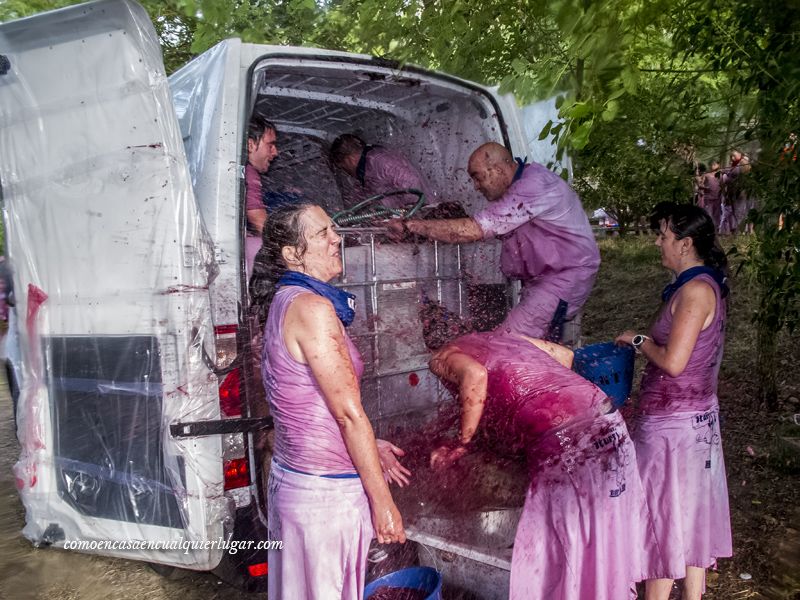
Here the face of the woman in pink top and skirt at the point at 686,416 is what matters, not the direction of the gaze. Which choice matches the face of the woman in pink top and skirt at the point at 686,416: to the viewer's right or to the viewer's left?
to the viewer's left

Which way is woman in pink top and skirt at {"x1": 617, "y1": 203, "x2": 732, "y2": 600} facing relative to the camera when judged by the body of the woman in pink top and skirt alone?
to the viewer's left

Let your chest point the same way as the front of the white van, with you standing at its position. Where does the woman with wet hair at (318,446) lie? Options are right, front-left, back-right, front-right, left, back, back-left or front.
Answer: back

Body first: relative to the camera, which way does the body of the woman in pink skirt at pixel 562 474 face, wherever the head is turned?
to the viewer's left

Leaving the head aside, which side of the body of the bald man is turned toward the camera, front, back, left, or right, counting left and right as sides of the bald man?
left

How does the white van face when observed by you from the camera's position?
facing away from the viewer and to the left of the viewer

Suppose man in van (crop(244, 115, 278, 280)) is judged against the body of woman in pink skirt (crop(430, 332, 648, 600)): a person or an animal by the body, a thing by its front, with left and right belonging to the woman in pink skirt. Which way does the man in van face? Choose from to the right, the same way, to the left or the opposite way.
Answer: the opposite way

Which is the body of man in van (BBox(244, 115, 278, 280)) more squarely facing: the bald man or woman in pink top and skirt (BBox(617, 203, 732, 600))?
the bald man

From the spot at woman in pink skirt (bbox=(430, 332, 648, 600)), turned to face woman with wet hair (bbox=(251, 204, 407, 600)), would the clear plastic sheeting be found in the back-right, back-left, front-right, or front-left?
front-right
